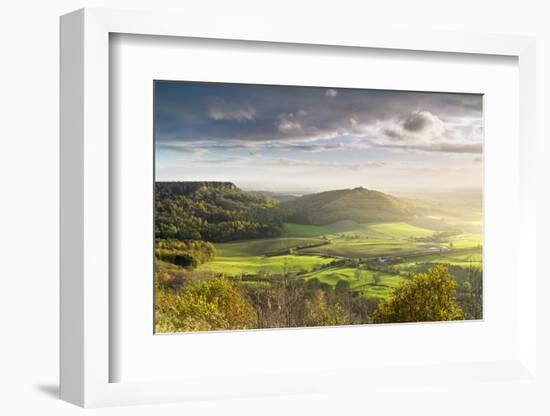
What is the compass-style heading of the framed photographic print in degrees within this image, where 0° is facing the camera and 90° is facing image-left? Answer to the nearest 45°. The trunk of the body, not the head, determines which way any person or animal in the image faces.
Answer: approximately 315°
